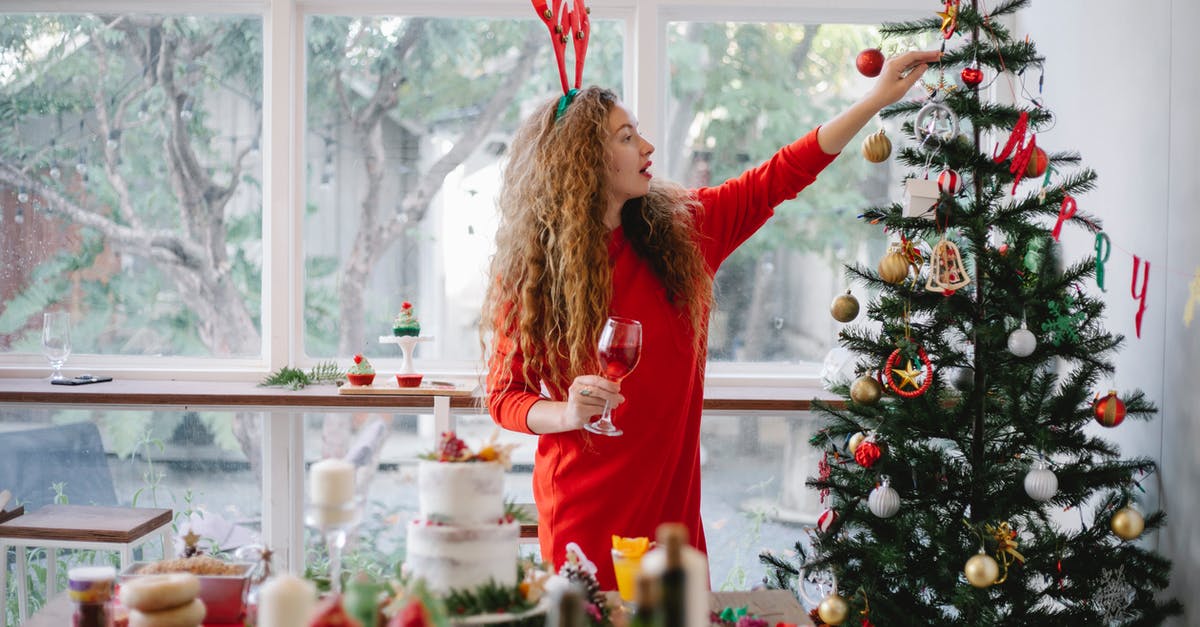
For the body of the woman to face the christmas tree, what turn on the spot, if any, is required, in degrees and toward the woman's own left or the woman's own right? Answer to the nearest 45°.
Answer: approximately 45° to the woman's own left

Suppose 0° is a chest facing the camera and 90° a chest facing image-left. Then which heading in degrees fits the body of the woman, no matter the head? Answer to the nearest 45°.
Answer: approximately 315°

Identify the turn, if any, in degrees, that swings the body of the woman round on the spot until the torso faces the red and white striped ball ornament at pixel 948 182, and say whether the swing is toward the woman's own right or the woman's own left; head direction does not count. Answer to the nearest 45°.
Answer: approximately 45° to the woman's own left

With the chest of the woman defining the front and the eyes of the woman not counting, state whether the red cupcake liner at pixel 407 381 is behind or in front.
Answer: behind

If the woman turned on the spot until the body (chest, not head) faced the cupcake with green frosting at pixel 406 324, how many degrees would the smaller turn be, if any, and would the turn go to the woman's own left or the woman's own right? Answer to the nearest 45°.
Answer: approximately 180°

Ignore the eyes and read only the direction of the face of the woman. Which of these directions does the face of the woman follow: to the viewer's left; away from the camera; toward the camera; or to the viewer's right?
to the viewer's right

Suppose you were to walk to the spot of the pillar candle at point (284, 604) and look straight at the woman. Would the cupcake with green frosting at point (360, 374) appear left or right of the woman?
left

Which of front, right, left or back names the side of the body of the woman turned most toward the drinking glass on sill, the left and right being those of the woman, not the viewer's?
back

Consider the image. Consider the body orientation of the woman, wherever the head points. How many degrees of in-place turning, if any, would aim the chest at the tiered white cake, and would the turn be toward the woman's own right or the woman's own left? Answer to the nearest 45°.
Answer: approximately 45° to the woman's own right

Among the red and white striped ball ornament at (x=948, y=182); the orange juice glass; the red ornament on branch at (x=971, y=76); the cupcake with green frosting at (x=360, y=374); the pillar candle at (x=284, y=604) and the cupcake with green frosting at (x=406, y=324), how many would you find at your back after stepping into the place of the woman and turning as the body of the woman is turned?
2

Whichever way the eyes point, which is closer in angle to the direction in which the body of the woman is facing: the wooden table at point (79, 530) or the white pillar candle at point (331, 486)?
the white pillar candle

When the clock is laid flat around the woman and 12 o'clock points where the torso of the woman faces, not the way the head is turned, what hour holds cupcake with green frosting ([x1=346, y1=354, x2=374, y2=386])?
The cupcake with green frosting is roughly at 6 o'clock from the woman.

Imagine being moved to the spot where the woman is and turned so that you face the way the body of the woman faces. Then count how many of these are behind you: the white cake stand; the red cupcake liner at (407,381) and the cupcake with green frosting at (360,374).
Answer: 3
